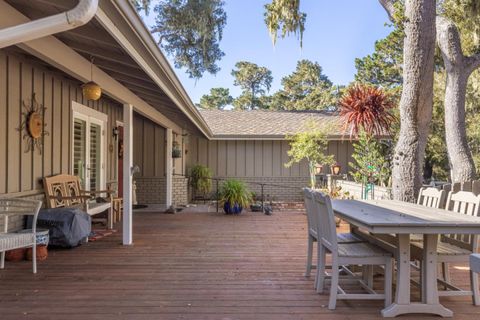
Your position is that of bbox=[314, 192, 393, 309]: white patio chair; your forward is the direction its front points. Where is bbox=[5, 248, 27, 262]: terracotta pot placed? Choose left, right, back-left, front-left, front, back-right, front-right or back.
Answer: back

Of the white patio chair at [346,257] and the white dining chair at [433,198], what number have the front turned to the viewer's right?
1

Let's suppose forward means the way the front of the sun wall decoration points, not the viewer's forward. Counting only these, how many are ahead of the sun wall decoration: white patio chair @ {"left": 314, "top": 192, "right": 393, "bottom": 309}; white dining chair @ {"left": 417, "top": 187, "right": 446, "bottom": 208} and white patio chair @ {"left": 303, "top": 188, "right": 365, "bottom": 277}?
3

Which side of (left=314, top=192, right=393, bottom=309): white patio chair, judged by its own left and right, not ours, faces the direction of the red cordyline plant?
left

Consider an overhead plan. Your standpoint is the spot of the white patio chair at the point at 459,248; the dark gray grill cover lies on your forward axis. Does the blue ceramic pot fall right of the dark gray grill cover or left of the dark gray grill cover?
right

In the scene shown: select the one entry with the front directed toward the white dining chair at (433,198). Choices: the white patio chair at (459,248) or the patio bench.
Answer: the patio bench

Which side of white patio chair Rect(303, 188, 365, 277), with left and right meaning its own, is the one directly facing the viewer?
right

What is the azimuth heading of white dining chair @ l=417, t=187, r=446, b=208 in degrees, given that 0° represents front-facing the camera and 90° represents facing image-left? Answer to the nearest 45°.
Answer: approximately 45°

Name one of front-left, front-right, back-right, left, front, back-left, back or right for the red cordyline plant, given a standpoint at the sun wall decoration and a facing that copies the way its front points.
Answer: front-left

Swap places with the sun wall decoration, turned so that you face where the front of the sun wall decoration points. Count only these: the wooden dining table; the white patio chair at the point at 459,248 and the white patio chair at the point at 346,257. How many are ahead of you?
3

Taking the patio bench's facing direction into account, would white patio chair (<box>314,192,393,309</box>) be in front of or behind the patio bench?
in front

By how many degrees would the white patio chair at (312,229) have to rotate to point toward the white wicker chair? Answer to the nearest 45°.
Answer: approximately 180°

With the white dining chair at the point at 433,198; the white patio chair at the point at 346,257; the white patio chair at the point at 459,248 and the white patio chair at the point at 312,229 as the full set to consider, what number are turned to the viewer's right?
2

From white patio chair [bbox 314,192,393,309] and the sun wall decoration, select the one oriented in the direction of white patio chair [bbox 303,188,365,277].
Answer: the sun wall decoration

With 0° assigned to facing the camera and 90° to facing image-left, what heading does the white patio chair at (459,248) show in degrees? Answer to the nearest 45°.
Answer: approximately 45°

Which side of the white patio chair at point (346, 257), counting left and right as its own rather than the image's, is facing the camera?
right

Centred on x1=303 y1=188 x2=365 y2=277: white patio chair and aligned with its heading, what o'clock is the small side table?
The small side table is roughly at 7 o'clock from the white patio chair.
